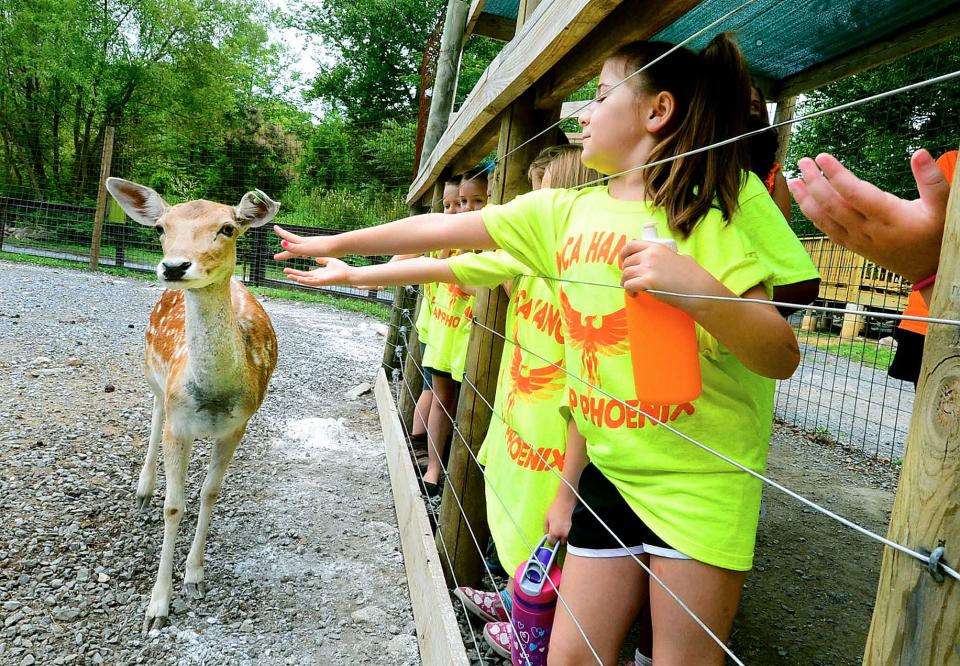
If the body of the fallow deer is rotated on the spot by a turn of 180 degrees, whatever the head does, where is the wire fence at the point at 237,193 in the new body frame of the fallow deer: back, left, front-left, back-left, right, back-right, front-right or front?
front

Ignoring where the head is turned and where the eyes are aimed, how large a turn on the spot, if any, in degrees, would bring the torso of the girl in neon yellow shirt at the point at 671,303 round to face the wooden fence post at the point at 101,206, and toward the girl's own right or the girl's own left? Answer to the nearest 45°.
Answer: approximately 90° to the girl's own right

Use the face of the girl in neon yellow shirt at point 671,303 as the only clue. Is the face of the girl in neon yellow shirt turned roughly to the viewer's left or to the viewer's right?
to the viewer's left

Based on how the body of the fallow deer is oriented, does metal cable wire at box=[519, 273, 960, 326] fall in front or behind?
in front

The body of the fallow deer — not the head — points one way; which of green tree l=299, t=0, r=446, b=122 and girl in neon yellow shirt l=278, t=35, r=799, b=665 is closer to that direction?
the girl in neon yellow shirt

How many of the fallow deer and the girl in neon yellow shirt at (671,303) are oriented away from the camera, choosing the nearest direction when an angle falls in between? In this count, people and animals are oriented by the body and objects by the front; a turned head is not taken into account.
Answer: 0

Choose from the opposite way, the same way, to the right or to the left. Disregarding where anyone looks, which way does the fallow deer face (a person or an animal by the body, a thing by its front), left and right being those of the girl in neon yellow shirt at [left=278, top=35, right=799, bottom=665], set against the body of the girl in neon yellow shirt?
to the left

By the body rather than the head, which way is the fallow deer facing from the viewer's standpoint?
toward the camera

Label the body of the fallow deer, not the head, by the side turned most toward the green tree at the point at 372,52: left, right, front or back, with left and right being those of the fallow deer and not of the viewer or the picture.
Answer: back

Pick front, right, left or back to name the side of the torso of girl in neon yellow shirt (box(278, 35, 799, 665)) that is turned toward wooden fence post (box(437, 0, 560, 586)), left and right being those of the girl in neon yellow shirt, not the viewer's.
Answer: right

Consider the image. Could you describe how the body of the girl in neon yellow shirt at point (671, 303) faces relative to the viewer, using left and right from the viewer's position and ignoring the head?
facing the viewer and to the left of the viewer
